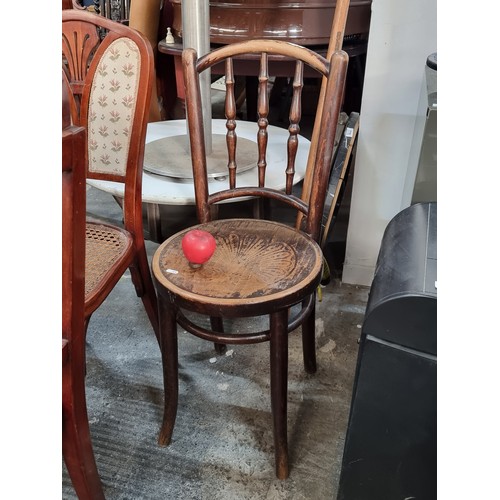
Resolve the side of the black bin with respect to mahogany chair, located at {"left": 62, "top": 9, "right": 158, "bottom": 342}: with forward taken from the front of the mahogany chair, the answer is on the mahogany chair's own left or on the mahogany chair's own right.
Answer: on the mahogany chair's own left
